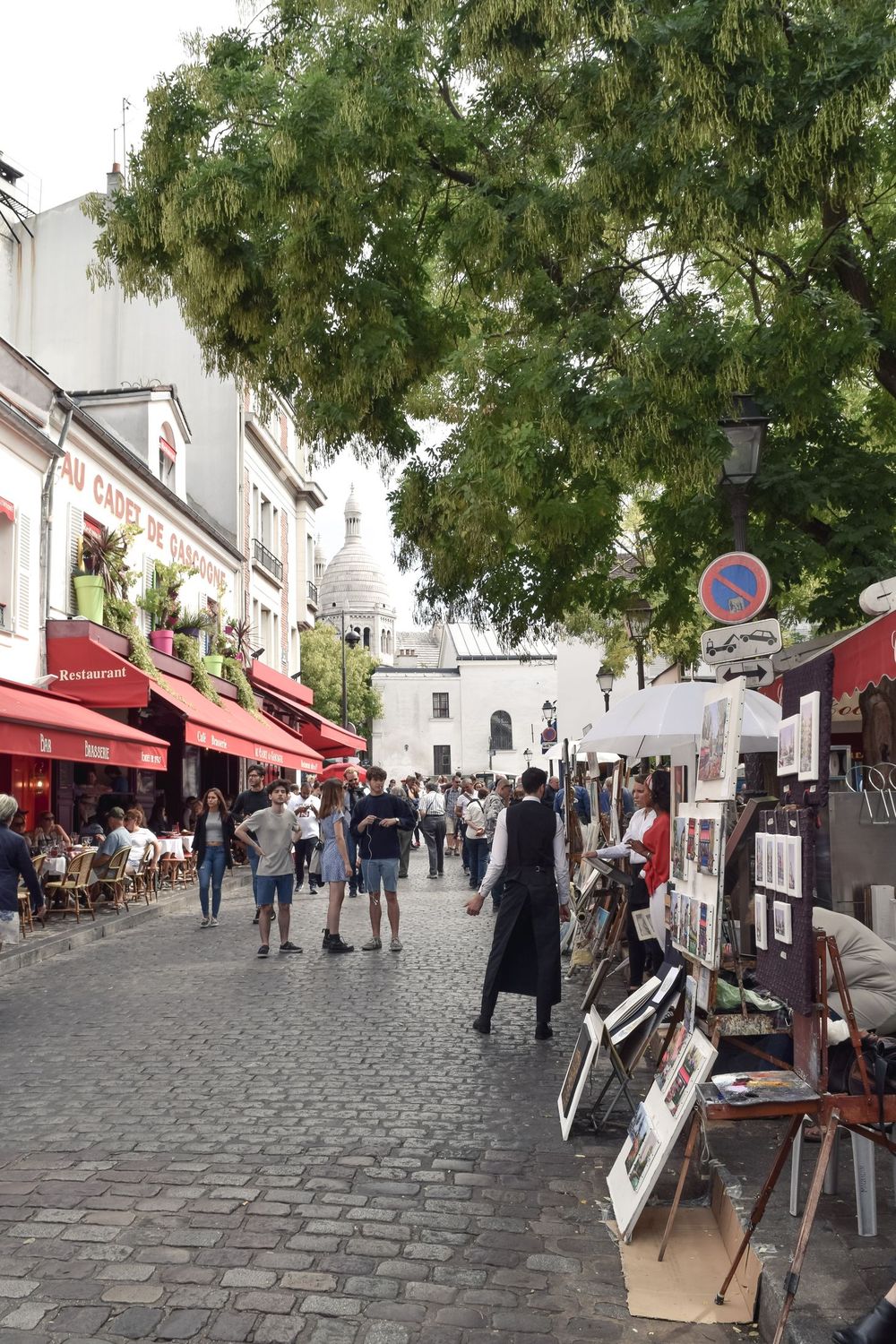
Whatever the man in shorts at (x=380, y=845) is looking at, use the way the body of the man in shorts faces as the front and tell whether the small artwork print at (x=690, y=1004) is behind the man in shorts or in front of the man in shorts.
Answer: in front

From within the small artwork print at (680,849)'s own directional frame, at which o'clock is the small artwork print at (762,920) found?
the small artwork print at (762,920) is roughly at 10 o'clock from the small artwork print at (680,849).

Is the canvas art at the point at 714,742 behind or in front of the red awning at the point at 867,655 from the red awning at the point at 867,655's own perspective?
in front

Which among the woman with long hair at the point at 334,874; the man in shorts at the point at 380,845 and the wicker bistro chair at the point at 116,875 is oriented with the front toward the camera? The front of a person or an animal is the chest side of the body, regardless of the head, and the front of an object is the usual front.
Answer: the man in shorts

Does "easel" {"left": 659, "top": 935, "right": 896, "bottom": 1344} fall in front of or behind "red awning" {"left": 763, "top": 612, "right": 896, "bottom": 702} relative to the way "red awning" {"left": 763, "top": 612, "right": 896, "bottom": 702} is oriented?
in front
